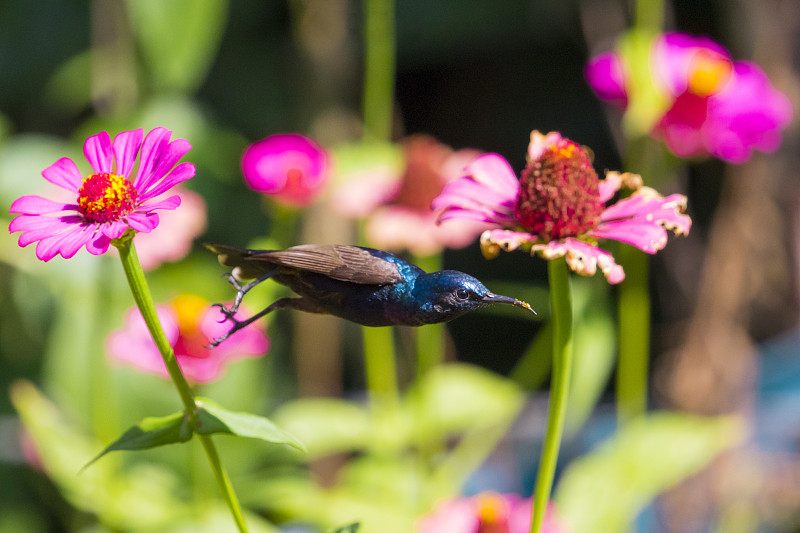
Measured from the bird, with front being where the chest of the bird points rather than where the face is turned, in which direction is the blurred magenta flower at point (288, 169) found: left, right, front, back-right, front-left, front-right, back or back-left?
left

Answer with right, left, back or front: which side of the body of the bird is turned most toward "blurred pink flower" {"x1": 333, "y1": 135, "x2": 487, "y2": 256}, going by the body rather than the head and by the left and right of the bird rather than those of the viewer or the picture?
left

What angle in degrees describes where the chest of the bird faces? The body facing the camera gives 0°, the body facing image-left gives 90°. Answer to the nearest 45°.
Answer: approximately 270°
